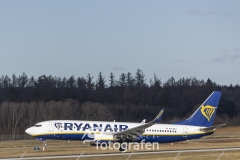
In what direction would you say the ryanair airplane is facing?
to the viewer's left
